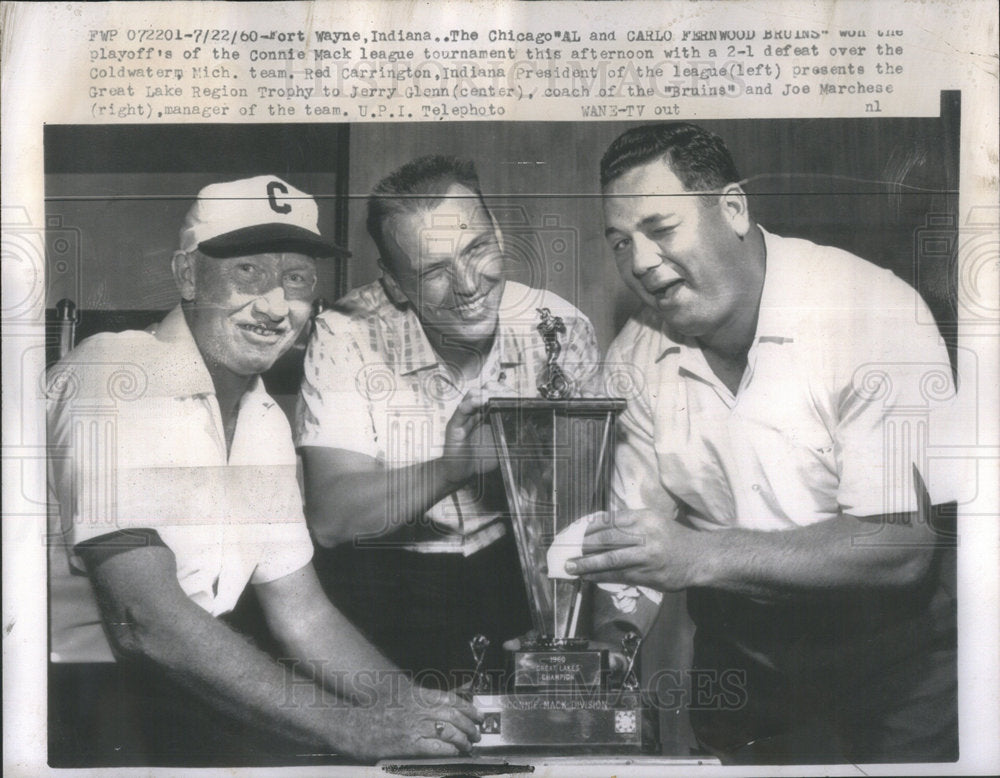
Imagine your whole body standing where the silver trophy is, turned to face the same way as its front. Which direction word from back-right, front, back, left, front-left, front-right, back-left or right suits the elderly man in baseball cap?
right

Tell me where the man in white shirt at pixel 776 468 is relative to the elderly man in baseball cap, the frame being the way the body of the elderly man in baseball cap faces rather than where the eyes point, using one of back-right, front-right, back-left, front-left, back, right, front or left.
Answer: front-left

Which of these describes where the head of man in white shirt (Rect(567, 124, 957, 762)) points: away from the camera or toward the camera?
toward the camera

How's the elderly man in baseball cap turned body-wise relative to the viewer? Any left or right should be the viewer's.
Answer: facing the viewer and to the right of the viewer

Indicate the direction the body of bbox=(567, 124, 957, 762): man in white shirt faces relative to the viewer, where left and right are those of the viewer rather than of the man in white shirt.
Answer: facing the viewer and to the left of the viewer

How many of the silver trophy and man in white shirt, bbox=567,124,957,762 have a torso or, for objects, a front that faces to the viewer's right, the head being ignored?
0

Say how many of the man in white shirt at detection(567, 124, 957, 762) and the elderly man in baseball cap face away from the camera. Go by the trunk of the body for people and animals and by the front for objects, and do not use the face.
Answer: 0

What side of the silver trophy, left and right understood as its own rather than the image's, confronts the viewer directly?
front

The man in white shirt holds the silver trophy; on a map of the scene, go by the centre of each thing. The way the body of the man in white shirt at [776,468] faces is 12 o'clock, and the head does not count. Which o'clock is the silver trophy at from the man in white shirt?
The silver trophy is roughly at 1 o'clock from the man in white shirt.

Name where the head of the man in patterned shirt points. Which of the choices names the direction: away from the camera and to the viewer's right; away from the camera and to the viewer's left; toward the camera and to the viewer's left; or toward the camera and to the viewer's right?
toward the camera and to the viewer's right

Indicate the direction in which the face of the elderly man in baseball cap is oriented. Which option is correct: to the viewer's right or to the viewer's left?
to the viewer's right
